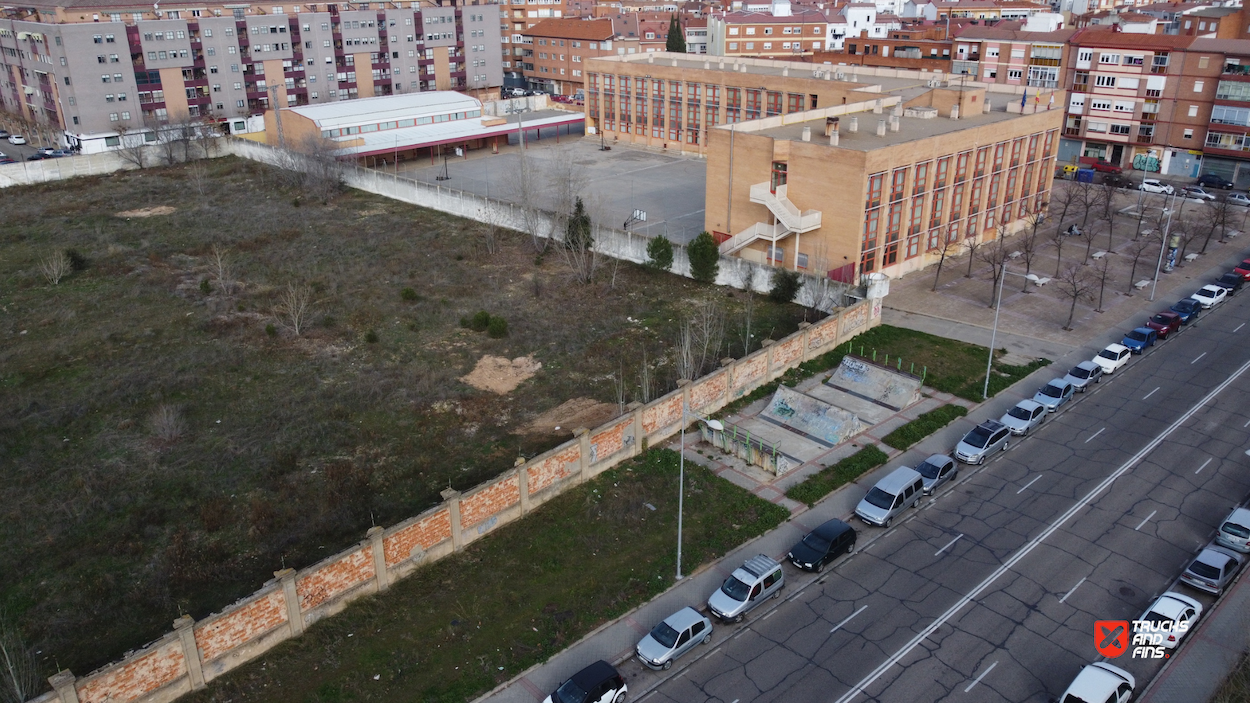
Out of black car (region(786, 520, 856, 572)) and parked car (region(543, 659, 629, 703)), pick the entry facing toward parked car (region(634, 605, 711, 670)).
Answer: the black car

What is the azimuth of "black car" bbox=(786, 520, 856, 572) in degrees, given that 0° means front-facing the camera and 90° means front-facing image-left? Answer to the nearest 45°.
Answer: approximately 45°

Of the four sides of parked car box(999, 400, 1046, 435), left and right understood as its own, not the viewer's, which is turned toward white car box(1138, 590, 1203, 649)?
left

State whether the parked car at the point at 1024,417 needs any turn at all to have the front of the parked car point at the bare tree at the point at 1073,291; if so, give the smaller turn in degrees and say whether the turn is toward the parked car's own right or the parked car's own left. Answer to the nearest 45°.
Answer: approximately 135° to the parked car's own right

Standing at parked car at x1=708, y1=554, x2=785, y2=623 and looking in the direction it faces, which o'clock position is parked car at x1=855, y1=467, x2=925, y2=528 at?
parked car at x1=855, y1=467, x2=925, y2=528 is roughly at 6 o'clock from parked car at x1=708, y1=554, x2=785, y2=623.

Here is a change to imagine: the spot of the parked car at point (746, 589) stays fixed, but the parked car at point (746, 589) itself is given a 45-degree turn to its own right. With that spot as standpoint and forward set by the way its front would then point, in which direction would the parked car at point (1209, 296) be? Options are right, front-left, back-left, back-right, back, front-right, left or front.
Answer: back-right

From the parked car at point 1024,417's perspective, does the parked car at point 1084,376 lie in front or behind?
behind

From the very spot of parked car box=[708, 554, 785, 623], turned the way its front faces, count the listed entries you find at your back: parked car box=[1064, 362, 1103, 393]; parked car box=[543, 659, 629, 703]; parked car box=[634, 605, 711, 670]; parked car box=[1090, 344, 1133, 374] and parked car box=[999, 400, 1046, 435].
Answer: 3
